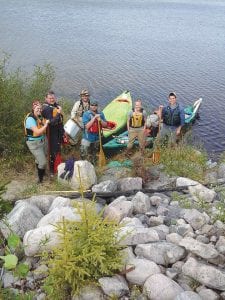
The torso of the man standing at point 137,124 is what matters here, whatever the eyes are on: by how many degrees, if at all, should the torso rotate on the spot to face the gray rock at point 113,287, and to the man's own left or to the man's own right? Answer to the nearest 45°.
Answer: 0° — they already face it

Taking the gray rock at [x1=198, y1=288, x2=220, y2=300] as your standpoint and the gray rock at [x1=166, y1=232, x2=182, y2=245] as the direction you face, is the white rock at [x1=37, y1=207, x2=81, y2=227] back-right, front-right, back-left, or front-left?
front-left

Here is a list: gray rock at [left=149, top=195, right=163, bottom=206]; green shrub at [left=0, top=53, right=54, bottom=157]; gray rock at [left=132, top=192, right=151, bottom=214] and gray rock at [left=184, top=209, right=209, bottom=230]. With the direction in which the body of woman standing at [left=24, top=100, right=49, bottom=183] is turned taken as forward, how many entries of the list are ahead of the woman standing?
3

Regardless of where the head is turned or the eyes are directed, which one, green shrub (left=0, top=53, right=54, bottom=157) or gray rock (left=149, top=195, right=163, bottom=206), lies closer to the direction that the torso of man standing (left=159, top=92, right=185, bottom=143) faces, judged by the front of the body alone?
the gray rock

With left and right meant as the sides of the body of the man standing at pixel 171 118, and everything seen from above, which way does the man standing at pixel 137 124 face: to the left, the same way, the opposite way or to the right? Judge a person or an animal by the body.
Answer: the same way

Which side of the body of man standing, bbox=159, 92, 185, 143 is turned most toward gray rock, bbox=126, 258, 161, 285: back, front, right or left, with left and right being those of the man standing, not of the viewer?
front

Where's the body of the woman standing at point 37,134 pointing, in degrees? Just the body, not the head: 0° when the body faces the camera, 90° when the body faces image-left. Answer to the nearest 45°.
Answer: approximately 315°

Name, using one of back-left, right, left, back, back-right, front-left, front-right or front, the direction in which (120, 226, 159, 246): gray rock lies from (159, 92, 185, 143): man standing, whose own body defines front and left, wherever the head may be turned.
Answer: front

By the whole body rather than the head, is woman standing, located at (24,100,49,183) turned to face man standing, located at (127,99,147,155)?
no

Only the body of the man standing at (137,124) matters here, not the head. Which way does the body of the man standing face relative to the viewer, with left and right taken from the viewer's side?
facing the viewer

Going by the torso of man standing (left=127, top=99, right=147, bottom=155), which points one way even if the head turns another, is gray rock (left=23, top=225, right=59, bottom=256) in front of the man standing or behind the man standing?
in front

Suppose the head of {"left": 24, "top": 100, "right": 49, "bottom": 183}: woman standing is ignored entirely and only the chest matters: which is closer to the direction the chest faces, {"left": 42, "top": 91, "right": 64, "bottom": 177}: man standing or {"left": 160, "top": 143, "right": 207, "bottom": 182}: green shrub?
the green shrub

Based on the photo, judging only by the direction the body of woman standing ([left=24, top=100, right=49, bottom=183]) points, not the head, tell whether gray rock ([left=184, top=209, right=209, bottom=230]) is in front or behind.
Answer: in front

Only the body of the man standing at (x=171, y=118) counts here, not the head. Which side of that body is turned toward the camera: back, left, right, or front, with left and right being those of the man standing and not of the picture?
front

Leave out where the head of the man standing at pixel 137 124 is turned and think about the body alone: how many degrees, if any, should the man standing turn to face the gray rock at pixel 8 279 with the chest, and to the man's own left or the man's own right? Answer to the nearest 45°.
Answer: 0° — they already face it

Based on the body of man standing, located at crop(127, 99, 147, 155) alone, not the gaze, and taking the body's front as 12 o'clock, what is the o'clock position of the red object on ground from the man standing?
The red object on ground is roughly at 2 o'clock from the man standing.

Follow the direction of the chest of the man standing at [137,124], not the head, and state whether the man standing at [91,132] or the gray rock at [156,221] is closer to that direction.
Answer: the gray rock
